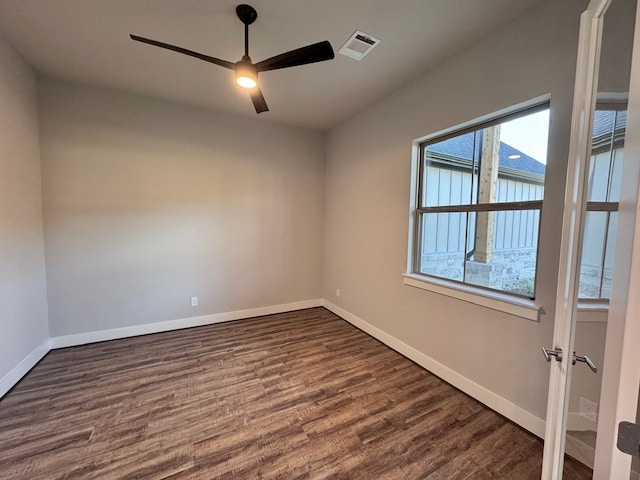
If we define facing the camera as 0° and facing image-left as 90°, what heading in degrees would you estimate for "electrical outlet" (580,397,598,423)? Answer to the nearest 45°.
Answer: approximately 45°

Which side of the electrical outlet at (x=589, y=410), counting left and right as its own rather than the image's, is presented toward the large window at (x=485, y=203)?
right
